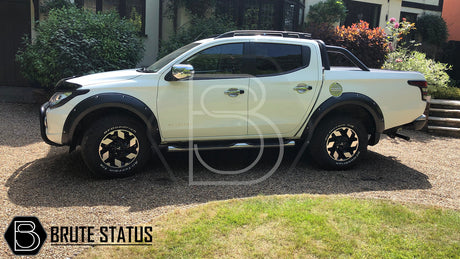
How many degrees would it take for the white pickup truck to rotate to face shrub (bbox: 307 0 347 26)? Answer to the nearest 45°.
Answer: approximately 90° to its right

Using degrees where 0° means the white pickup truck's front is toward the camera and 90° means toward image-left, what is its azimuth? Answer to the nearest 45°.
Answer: approximately 90°

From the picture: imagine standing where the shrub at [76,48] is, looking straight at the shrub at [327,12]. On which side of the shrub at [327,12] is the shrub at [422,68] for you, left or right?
right

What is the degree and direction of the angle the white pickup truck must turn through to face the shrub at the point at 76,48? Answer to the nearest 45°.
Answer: approximately 45° to its right
